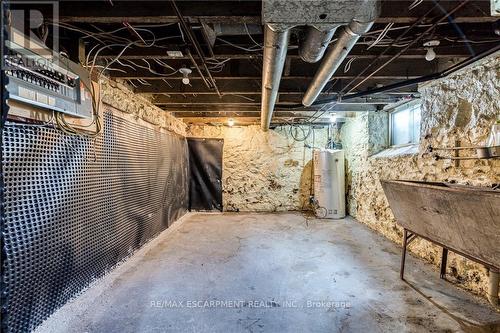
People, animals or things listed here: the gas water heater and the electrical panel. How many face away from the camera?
0

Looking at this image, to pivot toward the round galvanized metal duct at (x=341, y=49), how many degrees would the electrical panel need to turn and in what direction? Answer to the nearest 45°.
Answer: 0° — it already faces it

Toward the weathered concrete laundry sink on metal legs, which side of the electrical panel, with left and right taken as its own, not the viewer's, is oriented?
front

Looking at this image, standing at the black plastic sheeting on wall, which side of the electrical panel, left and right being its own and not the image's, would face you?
left

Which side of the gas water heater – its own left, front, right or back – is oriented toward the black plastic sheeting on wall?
right

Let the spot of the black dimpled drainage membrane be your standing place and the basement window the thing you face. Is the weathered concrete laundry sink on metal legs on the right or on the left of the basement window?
right

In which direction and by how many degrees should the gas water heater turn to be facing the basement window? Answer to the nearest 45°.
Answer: approximately 45° to its left

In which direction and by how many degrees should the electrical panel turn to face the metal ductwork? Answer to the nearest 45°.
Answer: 0° — it already faces it

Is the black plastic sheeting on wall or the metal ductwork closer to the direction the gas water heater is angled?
the metal ductwork

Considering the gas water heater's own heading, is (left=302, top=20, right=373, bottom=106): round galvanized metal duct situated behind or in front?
in front

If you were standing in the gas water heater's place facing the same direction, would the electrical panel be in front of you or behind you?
in front

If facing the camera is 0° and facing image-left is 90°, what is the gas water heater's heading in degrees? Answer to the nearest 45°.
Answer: approximately 0°

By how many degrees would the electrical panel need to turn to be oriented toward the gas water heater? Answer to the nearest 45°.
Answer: approximately 45° to its left

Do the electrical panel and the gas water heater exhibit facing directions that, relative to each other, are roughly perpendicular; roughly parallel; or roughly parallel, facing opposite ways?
roughly perpendicular

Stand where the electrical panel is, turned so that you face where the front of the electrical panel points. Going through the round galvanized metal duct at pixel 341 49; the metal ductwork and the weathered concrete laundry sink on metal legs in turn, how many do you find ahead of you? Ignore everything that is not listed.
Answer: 3
